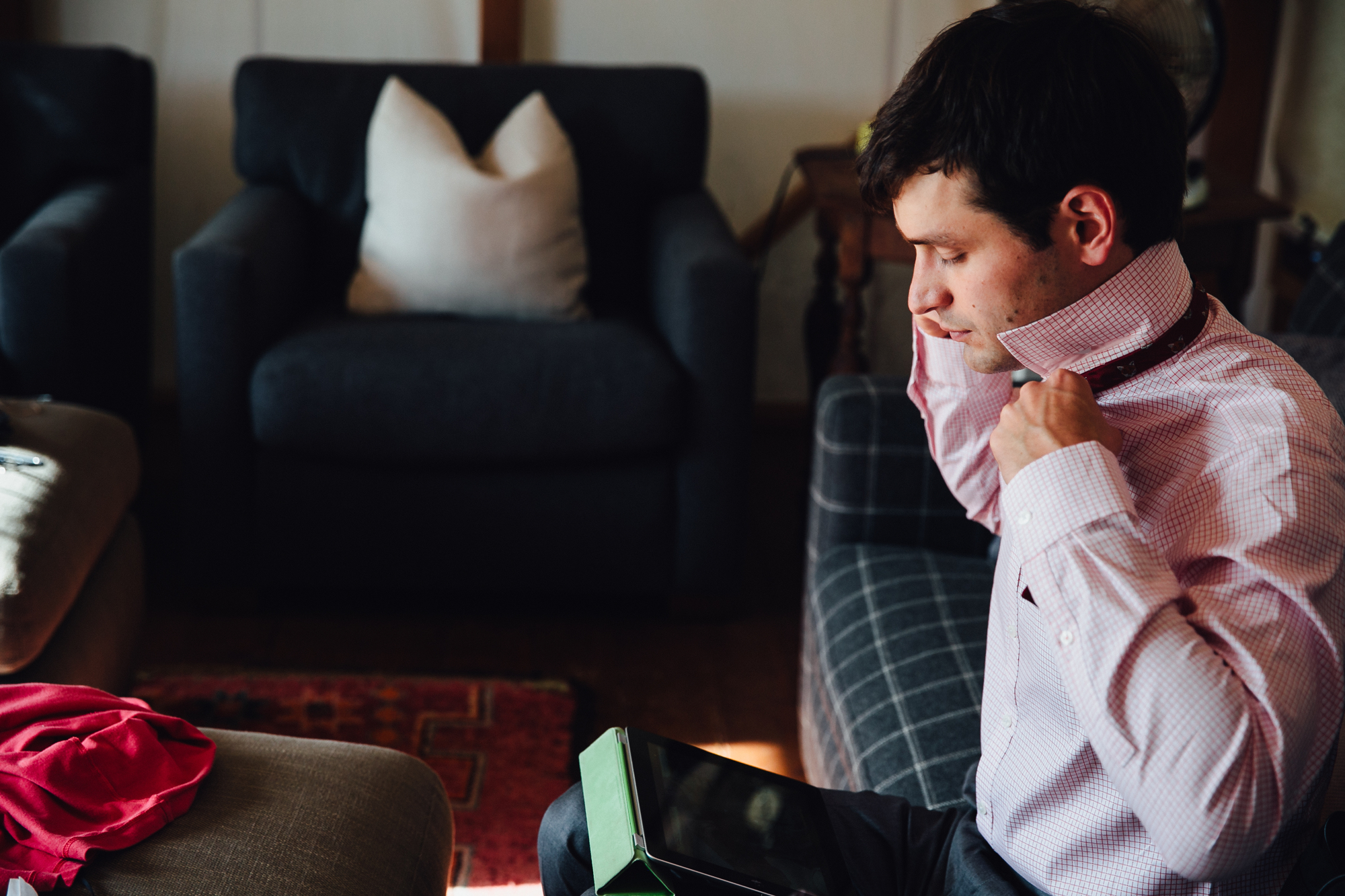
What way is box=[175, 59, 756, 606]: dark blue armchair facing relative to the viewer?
toward the camera

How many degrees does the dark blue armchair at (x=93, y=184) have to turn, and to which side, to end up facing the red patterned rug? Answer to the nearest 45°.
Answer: approximately 45° to its left

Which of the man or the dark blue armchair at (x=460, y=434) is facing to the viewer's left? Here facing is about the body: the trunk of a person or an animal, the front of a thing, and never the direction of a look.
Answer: the man

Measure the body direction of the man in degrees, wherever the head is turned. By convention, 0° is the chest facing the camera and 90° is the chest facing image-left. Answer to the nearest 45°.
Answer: approximately 90°

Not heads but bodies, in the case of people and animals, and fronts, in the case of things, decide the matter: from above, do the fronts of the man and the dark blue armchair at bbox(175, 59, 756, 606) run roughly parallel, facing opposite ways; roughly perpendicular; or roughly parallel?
roughly perpendicular

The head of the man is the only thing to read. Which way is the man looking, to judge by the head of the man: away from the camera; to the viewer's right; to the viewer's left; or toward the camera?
to the viewer's left

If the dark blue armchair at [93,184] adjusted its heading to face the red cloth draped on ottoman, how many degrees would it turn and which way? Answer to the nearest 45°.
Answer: approximately 45° to its left

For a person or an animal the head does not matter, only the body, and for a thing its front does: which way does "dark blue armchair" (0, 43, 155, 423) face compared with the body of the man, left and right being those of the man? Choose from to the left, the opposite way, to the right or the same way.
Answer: to the left

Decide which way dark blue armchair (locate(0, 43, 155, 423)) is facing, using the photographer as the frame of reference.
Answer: facing the viewer and to the left of the viewer

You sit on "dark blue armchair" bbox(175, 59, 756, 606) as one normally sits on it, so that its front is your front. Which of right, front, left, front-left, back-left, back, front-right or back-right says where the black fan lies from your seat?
left

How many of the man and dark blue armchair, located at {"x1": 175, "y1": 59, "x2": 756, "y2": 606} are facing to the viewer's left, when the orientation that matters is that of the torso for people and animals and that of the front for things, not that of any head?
1

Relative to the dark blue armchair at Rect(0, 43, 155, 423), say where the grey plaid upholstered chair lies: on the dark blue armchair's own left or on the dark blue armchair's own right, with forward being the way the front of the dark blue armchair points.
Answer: on the dark blue armchair's own left
